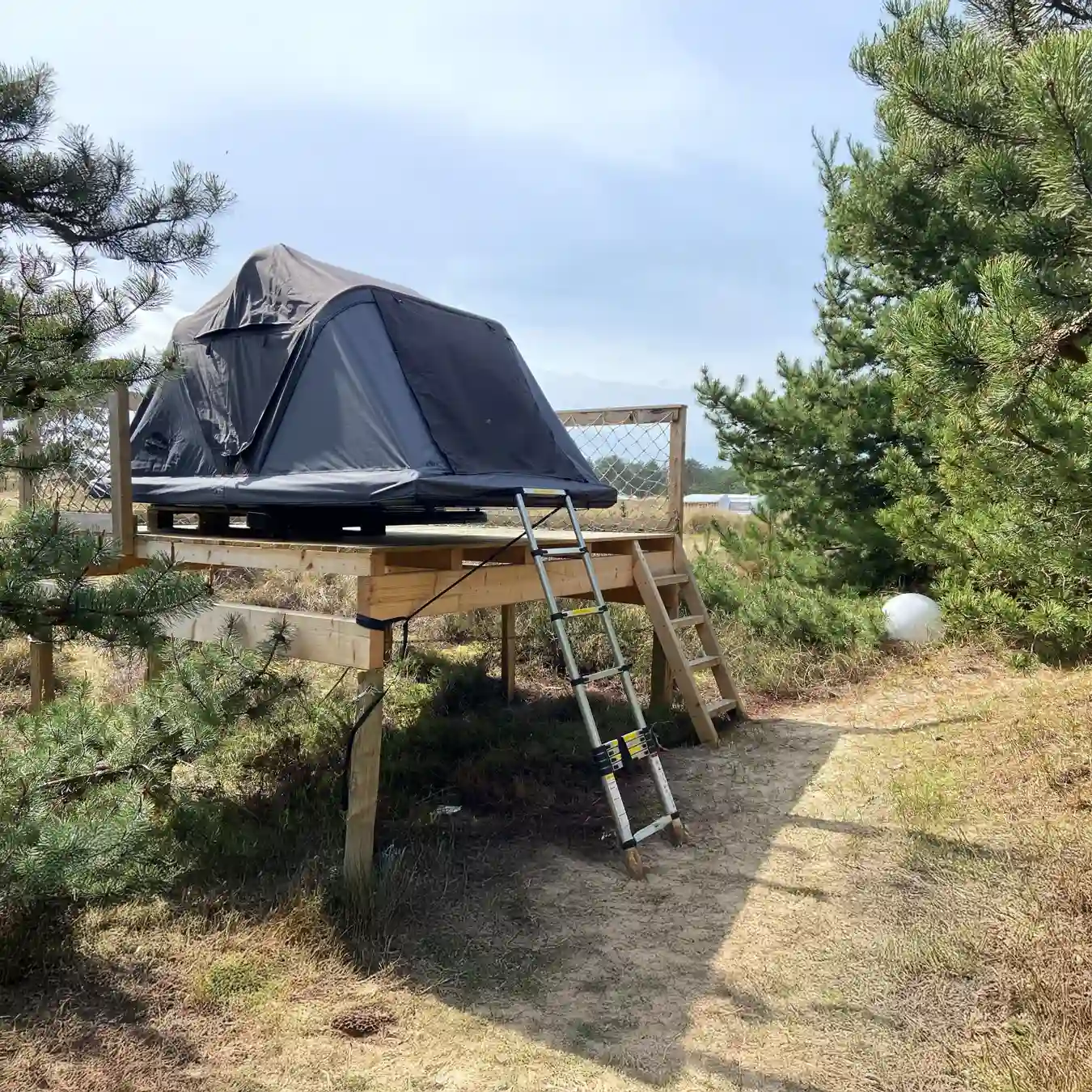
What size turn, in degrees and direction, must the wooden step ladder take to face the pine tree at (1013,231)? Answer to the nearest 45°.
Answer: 0° — it already faces it

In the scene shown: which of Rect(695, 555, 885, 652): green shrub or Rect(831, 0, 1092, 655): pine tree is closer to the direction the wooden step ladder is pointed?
the pine tree

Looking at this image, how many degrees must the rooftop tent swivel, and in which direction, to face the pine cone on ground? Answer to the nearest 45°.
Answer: approximately 45° to its right

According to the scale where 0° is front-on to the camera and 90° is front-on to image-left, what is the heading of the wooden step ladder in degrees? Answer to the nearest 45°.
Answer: approximately 315°

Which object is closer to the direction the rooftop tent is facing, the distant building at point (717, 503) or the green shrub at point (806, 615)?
the green shrub

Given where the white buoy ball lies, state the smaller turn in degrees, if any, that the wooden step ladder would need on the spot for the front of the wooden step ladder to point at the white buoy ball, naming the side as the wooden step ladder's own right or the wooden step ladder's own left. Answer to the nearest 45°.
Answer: approximately 90° to the wooden step ladder's own left

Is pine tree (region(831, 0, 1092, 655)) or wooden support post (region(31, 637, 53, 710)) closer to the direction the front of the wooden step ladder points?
the pine tree

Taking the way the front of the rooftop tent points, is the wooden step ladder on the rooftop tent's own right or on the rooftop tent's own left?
on the rooftop tent's own left
